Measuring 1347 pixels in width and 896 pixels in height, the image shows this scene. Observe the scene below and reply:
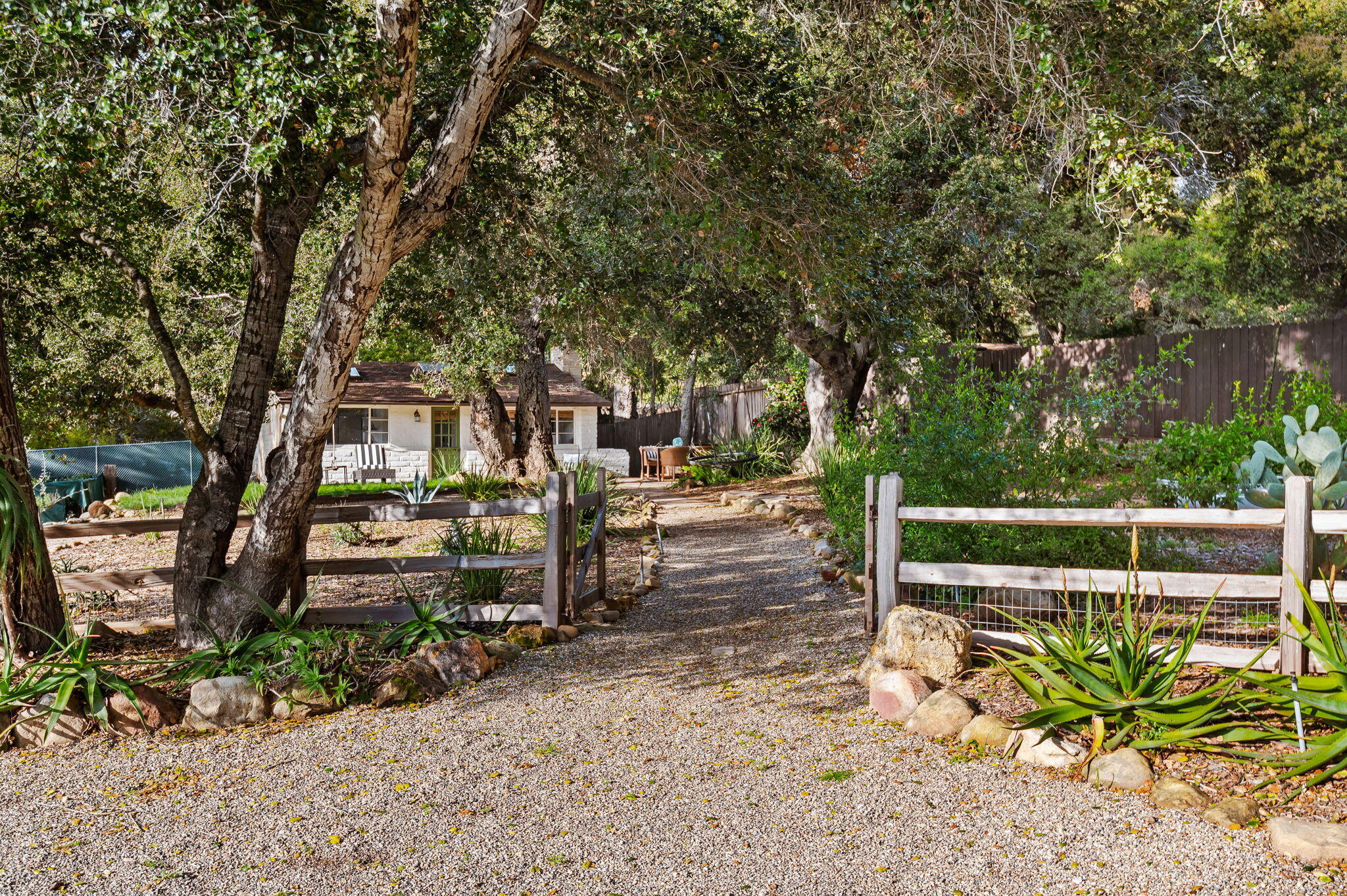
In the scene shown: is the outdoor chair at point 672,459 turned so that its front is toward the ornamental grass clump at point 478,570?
no

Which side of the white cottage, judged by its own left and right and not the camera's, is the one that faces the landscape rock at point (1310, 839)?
front

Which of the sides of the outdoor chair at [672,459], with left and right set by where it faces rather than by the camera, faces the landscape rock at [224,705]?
back

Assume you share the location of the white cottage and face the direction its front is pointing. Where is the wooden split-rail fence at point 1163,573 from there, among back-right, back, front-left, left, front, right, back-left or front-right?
front

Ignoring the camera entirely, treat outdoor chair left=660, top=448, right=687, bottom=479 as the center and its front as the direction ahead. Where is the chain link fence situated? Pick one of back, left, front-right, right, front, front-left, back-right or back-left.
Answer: left

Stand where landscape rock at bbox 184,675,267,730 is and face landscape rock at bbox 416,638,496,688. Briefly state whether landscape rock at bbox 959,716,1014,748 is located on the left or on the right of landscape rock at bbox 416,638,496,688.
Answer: right

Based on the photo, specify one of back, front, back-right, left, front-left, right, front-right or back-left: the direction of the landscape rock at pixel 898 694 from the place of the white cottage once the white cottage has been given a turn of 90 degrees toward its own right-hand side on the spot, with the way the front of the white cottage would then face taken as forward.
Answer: left

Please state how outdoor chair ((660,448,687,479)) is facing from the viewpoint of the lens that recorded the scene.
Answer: facing away from the viewer

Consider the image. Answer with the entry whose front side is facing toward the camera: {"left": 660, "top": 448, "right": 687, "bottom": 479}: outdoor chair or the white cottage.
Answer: the white cottage

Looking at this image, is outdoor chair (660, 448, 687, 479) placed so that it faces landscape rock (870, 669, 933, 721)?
no

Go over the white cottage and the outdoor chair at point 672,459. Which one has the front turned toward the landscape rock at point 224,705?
the white cottage

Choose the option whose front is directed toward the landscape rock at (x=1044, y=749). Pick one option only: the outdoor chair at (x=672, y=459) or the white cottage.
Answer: the white cottage

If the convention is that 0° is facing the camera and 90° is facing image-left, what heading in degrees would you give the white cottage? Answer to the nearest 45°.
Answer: approximately 0°

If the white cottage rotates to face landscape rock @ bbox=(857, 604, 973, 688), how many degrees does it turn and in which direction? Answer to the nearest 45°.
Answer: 0° — it already faces it

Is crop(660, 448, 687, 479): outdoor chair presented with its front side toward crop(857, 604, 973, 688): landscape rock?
no

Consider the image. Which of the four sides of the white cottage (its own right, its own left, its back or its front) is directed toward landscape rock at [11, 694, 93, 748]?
front
